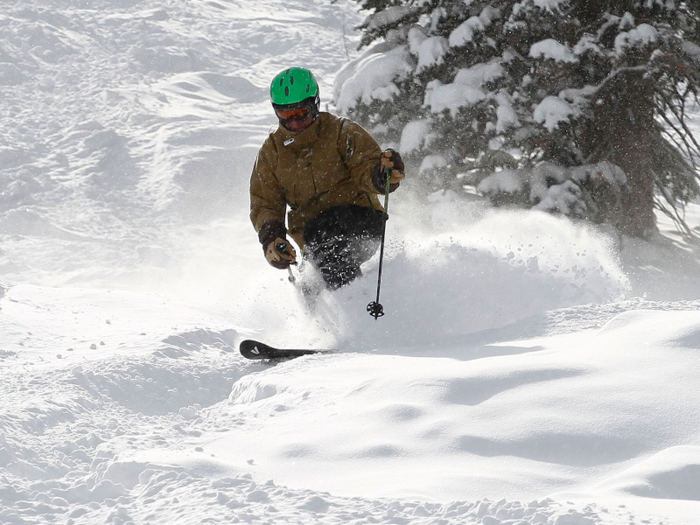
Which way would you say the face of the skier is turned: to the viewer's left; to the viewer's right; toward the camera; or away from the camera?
toward the camera

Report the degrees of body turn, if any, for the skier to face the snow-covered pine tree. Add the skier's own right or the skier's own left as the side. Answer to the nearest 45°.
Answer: approximately 135° to the skier's own left

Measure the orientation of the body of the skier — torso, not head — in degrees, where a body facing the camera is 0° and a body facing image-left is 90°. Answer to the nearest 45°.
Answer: approximately 0°
